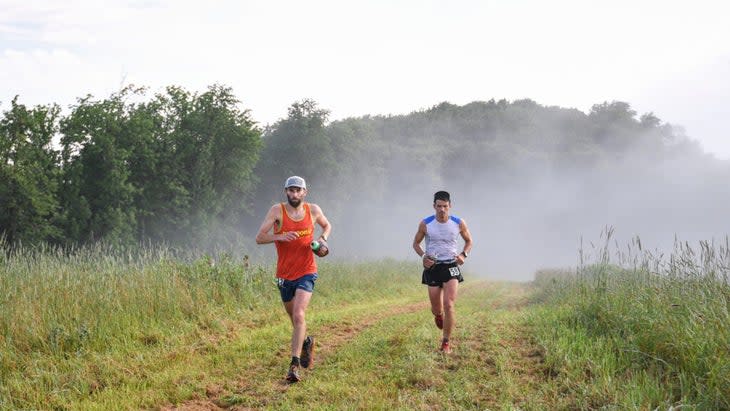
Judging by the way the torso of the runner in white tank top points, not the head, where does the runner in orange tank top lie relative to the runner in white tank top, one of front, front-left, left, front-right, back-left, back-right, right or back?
front-right

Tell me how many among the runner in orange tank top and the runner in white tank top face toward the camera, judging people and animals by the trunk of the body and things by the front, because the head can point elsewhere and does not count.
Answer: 2

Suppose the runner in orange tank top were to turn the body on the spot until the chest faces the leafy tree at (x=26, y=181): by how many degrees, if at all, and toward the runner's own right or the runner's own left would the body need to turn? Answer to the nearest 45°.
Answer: approximately 135° to the runner's own right
